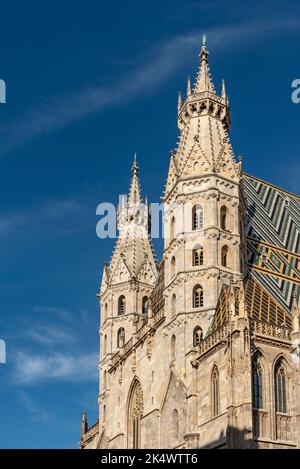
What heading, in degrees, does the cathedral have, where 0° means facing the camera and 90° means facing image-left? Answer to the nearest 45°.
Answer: approximately 45°
